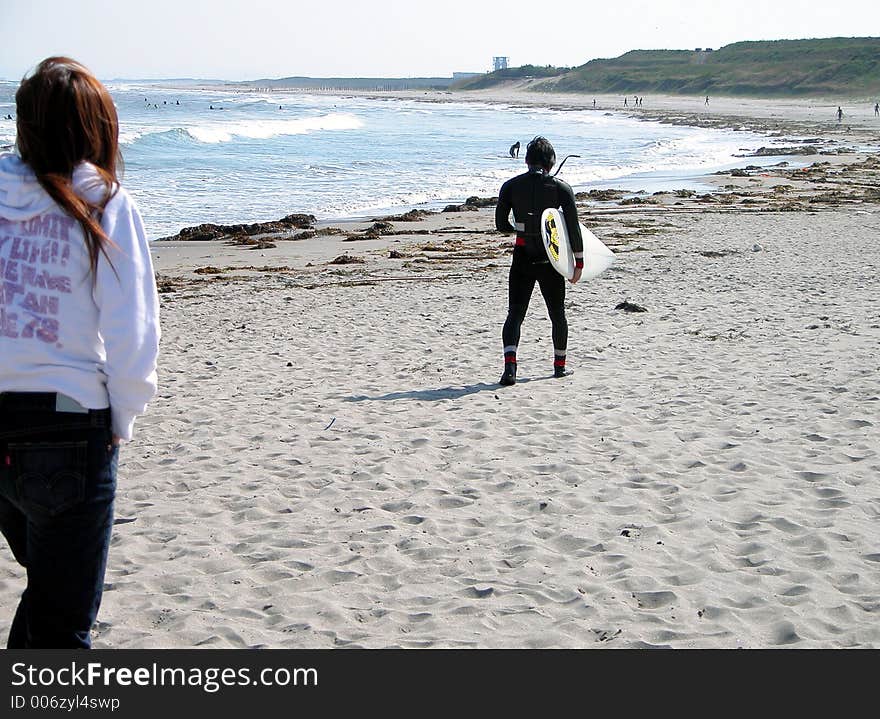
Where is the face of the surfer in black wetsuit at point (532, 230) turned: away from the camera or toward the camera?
away from the camera

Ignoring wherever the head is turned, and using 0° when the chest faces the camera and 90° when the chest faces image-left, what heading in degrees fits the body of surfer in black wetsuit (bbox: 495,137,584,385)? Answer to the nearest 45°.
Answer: approximately 180°

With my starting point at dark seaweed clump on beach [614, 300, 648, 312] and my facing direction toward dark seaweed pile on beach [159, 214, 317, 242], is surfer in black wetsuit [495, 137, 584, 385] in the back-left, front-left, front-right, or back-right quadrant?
back-left

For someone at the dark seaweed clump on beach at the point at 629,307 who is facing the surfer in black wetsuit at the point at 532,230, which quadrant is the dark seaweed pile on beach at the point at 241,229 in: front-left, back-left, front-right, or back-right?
back-right

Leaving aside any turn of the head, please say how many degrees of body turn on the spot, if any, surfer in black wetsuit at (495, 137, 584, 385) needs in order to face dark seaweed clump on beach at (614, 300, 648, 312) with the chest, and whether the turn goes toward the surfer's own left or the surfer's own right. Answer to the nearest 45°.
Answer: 0° — they already face it

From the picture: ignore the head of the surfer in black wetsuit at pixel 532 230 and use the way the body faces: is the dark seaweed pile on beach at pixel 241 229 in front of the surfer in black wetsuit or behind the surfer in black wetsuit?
in front
